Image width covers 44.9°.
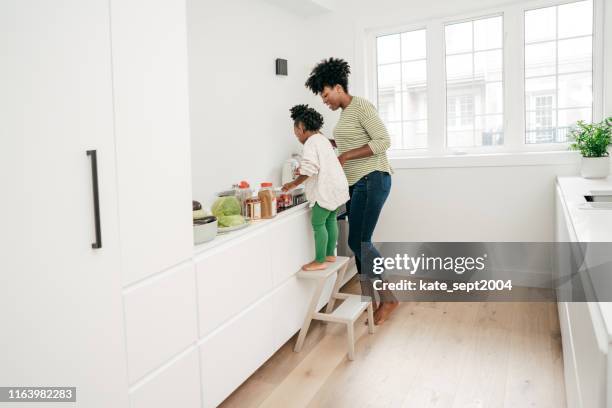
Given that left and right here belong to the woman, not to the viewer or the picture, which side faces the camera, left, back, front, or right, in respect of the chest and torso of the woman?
left

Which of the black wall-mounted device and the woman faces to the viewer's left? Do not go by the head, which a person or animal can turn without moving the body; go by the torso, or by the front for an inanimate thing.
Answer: the woman

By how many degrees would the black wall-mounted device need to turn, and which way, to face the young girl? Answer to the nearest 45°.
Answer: approximately 45° to its right

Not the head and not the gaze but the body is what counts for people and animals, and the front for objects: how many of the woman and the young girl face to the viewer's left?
2

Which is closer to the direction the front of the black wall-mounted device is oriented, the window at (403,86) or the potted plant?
the potted plant

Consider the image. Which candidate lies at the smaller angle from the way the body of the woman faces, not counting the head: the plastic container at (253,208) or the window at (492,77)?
the plastic container

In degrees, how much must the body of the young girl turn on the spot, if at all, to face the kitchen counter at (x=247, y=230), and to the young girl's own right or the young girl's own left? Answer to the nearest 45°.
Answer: approximately 45° to the young girl's own left

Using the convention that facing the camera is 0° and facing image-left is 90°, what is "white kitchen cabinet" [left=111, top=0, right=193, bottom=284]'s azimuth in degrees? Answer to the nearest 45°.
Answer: approximately 315°

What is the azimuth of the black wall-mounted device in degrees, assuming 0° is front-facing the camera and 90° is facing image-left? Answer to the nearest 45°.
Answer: approximately 315°

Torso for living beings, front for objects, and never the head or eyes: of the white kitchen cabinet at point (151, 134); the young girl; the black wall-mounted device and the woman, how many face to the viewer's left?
2

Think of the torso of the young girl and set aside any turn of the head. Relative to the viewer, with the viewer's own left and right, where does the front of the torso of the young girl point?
facing to the left of the viewer
